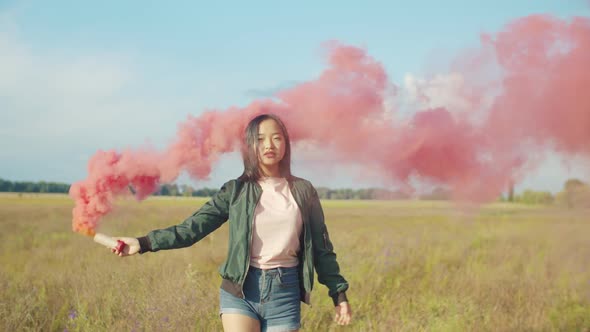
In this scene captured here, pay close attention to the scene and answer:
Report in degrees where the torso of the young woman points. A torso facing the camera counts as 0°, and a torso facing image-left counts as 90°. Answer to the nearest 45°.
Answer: approximately 0°
